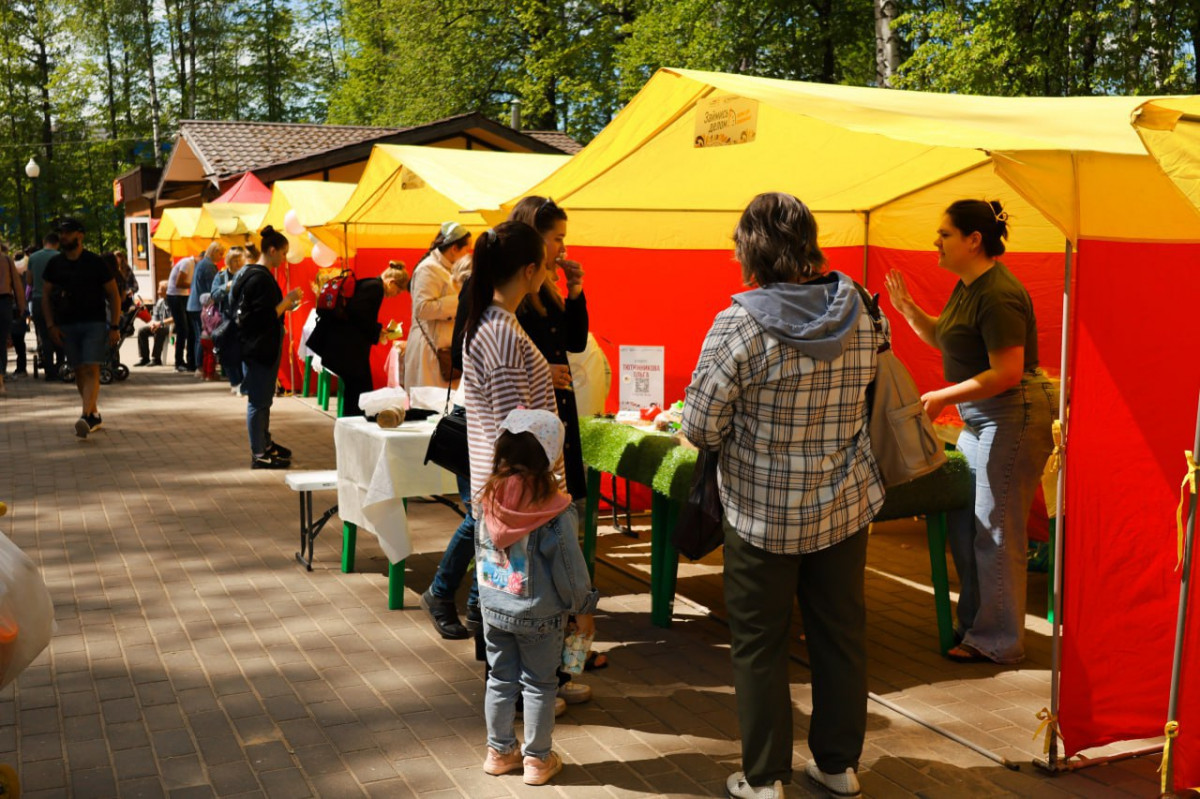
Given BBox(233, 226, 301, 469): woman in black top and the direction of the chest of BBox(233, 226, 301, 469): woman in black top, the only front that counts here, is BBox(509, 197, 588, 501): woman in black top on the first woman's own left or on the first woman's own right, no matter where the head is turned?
on the first woman's own right

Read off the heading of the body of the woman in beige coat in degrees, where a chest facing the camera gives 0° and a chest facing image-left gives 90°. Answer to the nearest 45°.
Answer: approximately 270°

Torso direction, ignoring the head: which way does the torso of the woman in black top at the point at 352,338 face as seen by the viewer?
to the viewer's right

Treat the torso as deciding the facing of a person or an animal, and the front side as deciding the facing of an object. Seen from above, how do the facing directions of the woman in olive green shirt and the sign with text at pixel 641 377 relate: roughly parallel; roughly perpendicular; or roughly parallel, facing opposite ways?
roughly perpendicular

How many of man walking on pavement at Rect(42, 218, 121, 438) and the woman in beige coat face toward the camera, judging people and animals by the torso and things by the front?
1

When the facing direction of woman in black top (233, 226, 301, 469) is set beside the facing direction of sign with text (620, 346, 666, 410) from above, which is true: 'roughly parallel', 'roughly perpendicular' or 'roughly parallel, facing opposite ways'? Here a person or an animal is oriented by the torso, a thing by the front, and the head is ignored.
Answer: roughly perpendicular

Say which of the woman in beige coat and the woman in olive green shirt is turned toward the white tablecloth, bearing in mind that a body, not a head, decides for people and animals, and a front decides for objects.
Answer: the woman in olive green shirt

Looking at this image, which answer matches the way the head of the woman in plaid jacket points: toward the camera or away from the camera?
away from the camera

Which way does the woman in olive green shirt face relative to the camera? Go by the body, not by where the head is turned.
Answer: to the viewer's left

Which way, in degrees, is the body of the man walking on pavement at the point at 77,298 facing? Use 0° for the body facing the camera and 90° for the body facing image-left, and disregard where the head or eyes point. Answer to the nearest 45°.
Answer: approximately 0°

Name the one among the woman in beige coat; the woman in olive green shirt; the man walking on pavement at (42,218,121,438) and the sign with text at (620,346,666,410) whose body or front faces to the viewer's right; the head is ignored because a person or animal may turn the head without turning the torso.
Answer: the woman in beige coat

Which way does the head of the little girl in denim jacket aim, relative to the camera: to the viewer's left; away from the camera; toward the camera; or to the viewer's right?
away from the camera

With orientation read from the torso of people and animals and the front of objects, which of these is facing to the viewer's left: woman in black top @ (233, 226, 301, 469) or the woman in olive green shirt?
the woman in olive green shirt
